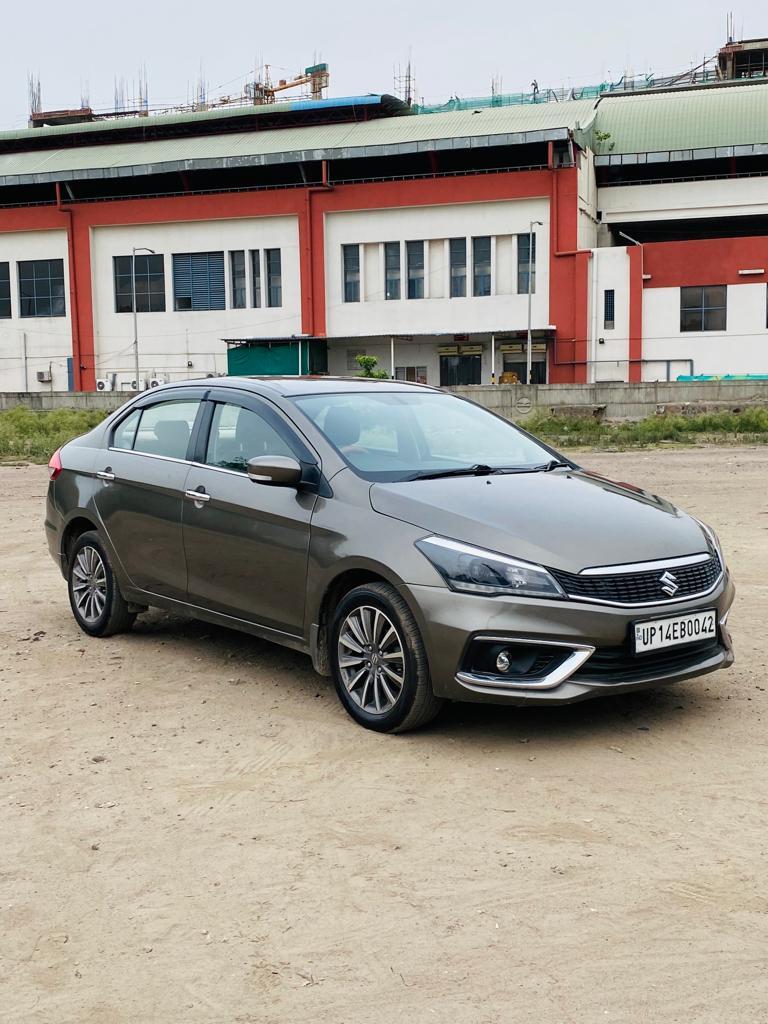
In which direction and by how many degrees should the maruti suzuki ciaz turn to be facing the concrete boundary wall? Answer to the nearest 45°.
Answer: approximately 135° to its left

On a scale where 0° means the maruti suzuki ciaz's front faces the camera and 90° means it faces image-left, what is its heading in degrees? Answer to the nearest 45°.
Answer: approximately 315°
